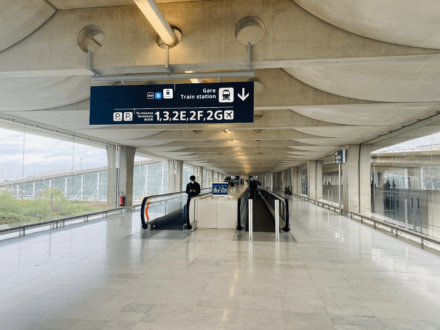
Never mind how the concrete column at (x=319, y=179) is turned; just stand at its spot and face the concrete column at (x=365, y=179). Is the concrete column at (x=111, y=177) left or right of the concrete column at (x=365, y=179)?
right

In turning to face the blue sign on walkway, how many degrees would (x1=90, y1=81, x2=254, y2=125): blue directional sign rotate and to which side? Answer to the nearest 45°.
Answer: approximately 180°

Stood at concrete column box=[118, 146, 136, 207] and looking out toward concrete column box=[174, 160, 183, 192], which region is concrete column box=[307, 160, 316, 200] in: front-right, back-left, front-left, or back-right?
front-right

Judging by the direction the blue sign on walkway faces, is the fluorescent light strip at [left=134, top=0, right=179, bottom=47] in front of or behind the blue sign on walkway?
in front

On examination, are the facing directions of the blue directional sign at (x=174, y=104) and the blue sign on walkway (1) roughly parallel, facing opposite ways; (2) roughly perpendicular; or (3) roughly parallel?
roughly parallel

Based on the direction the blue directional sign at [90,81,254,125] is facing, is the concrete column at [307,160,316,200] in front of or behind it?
behind

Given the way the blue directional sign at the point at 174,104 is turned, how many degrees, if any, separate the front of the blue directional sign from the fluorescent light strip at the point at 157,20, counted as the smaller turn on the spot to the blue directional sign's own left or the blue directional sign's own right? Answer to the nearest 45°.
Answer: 0° — it already faces it

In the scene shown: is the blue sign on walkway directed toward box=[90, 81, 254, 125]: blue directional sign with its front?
yes

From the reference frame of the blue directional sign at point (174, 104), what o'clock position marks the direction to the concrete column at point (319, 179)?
The concrete column is roughly at 7 o'clock from the blue directional sign.

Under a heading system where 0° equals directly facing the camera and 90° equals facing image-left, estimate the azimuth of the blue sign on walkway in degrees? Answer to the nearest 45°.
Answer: approximately 0°

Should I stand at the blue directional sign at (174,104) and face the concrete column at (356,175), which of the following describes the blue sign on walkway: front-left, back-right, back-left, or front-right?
front-left

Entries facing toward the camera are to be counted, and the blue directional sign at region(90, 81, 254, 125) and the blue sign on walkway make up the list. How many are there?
2

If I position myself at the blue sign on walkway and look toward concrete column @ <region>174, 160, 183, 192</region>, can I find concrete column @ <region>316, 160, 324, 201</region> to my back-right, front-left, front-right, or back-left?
front-right

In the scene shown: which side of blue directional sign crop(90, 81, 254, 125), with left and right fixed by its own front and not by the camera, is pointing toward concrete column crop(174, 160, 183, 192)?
back

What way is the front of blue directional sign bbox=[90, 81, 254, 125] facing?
toward the camera
